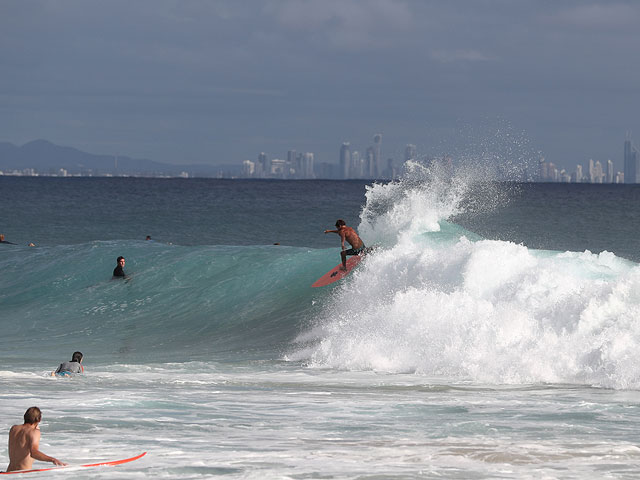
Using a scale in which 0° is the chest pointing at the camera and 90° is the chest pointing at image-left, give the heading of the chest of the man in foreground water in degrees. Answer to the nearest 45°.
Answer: approximately 225°

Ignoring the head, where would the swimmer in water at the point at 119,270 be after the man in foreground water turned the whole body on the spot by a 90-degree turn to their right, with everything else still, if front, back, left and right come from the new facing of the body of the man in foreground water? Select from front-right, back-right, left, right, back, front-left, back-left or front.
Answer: back-left
